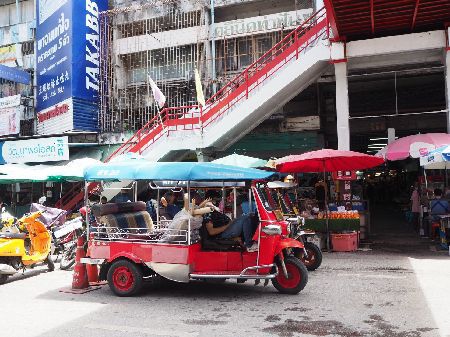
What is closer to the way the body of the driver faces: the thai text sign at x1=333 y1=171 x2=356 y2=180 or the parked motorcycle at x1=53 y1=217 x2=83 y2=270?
the thai text sign

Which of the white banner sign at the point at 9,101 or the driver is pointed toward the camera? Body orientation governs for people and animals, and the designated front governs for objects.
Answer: the white banner sign

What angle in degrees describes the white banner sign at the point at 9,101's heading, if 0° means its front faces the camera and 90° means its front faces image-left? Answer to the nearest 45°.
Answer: approximately 0°

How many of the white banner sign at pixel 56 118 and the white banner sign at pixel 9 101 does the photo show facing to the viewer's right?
0

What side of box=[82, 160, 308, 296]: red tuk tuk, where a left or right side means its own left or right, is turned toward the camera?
right

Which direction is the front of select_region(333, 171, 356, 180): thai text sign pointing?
toward the camera

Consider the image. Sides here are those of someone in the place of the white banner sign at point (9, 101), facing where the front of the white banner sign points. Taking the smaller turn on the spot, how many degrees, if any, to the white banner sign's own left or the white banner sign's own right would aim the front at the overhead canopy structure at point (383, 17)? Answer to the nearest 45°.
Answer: approximately 45° to the white banner sign's own left

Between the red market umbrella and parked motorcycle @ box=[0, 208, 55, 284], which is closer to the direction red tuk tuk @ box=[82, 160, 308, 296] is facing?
the red market umbrella

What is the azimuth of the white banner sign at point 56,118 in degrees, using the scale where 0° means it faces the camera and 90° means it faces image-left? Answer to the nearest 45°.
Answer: approximately 45°

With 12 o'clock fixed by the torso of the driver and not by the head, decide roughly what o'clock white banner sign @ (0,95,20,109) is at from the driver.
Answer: The white banner sign is roughly at 8 o'clock from the driver.

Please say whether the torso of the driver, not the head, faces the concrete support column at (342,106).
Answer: no

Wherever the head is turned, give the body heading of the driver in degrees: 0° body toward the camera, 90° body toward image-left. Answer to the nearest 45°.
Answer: approximately 270°

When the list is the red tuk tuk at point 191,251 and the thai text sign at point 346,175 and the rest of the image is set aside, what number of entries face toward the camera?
1

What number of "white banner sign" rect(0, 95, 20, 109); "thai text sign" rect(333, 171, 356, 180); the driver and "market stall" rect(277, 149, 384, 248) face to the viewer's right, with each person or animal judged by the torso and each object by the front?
1
